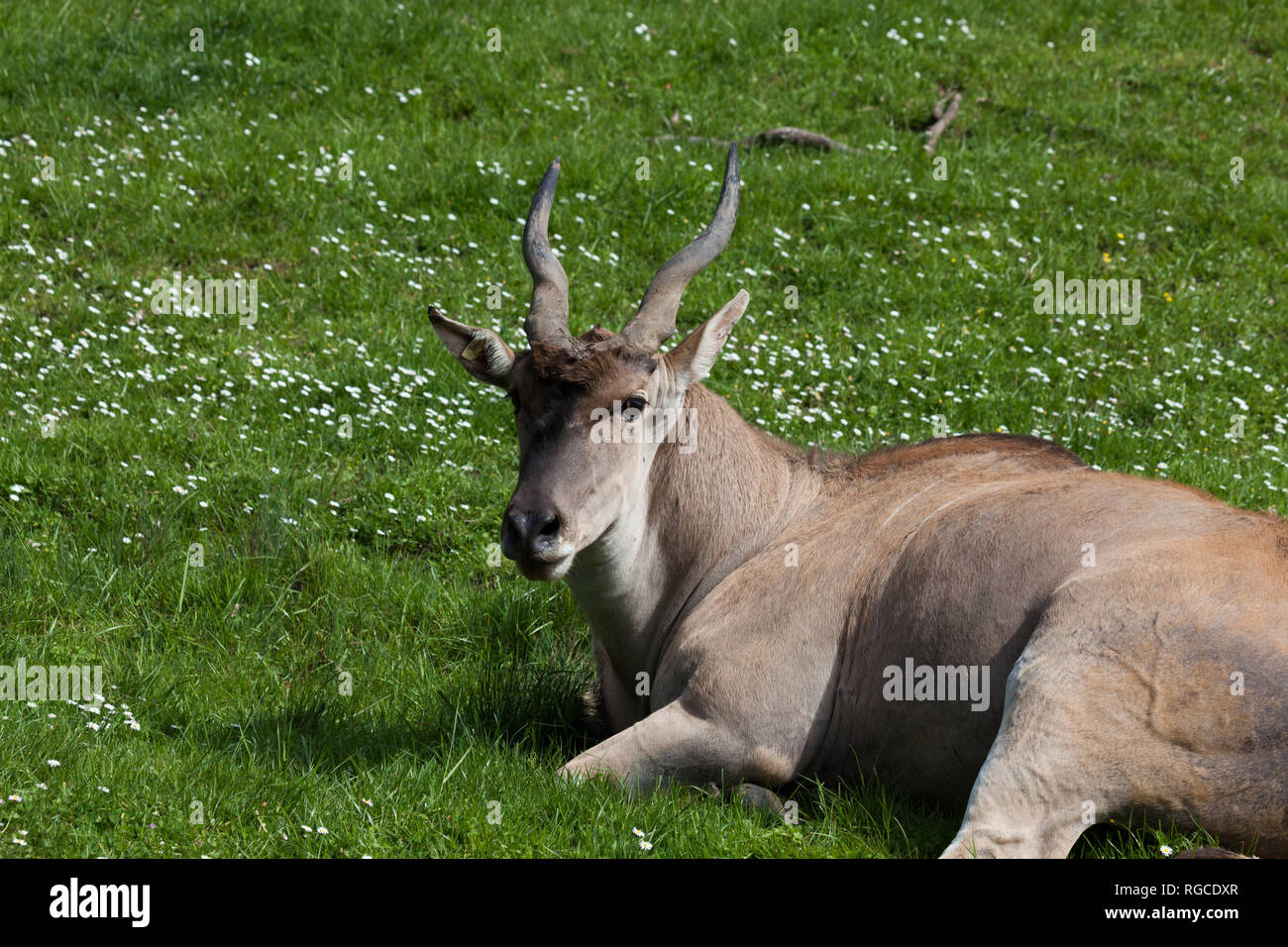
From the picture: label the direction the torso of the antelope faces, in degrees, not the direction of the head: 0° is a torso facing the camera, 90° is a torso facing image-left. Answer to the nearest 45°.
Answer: approximately 90°
